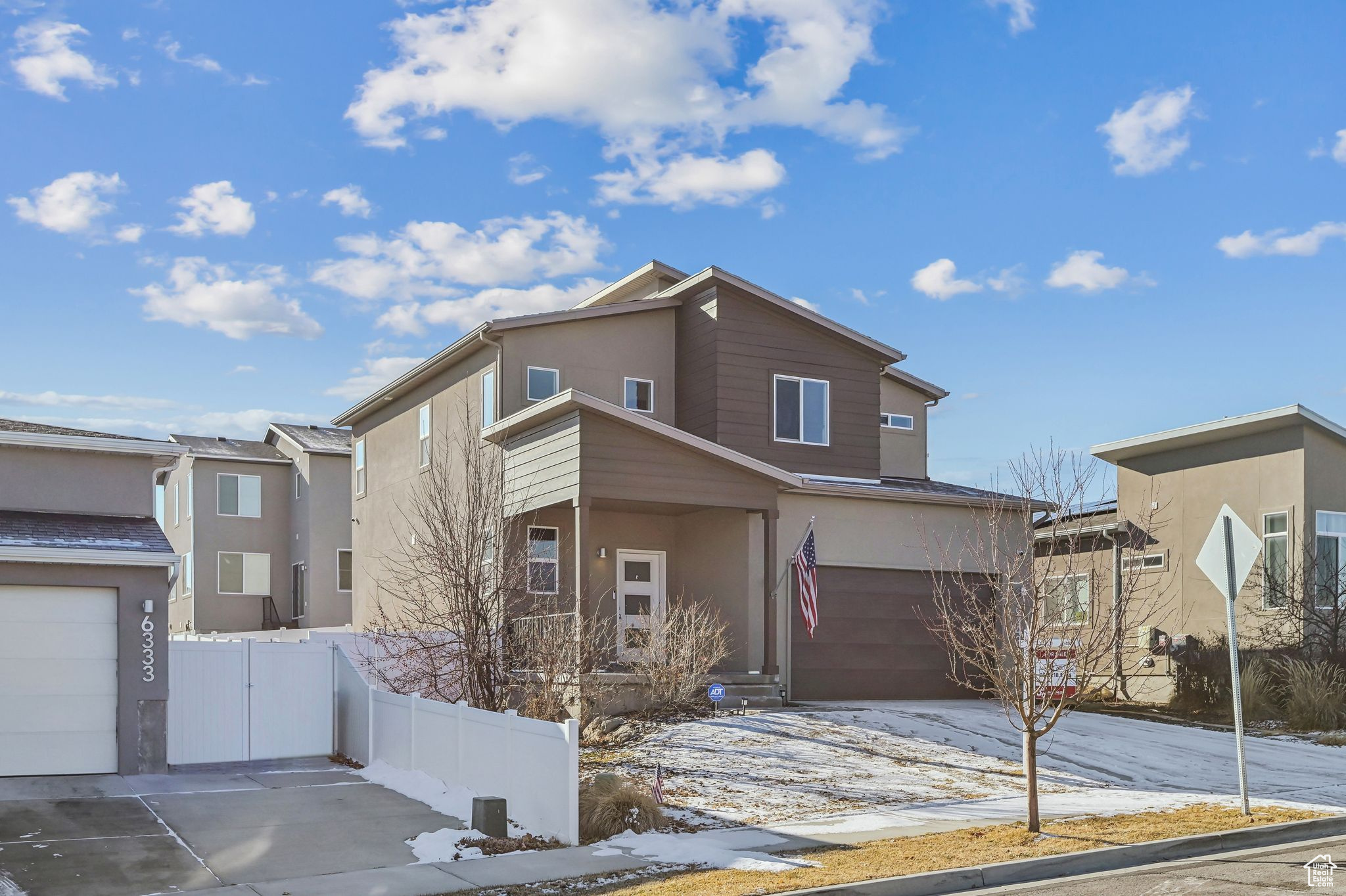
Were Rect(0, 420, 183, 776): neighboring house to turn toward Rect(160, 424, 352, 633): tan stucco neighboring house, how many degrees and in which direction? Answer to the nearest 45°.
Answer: approximately 180°

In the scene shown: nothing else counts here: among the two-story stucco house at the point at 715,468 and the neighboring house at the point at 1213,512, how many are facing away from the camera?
0

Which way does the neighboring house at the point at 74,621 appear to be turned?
toward the camera

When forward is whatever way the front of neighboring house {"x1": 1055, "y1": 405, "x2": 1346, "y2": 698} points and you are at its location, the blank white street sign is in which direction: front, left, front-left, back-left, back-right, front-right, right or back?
front-right

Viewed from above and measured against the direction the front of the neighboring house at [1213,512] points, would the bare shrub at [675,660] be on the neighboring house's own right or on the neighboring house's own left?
on the neighboring house's own right

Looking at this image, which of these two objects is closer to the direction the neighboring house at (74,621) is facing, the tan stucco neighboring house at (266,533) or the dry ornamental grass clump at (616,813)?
the dry ornamental grass clump

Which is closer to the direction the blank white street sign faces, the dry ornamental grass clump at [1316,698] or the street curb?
the dry ornamental grass clump

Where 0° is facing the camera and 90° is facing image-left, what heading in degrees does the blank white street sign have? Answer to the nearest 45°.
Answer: approximately 225°

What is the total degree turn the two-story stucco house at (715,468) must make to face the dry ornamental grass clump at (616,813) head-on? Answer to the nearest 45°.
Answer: approximately 45° to its right

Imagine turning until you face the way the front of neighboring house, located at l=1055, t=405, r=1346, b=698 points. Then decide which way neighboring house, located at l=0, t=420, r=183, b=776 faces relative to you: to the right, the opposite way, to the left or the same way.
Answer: the same way

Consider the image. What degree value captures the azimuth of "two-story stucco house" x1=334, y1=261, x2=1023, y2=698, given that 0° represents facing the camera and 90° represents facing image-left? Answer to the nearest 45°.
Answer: approximately 315°

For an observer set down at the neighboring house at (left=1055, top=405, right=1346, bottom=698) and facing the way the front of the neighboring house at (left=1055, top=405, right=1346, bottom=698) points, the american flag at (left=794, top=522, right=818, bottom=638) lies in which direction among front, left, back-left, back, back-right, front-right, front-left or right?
right
